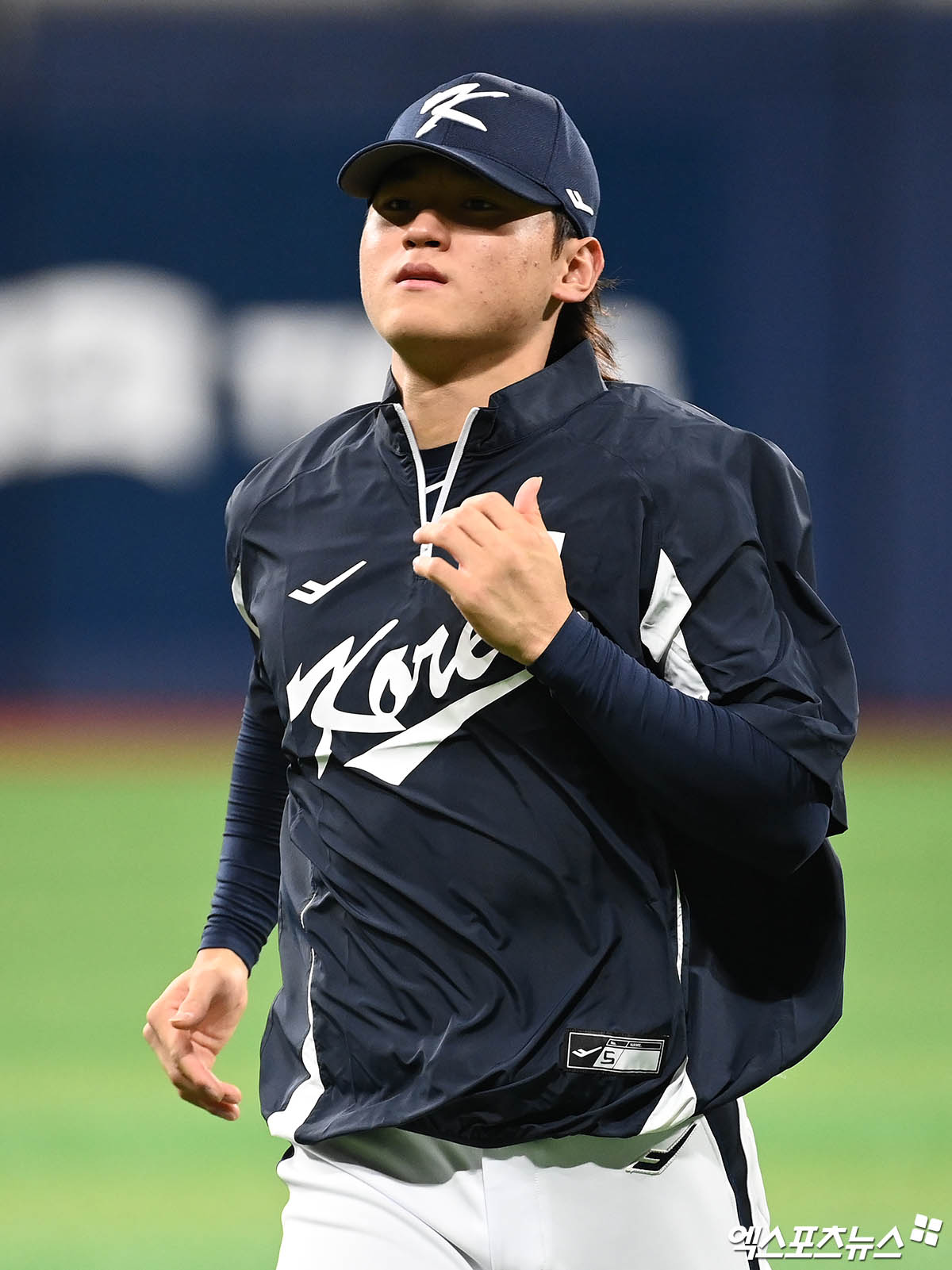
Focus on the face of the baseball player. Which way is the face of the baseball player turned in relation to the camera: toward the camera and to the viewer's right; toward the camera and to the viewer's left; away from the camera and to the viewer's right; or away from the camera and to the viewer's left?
toward the camera and to the viewer's left

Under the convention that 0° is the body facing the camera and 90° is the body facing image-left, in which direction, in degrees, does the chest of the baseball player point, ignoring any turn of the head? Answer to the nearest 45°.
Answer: approximately 45°
